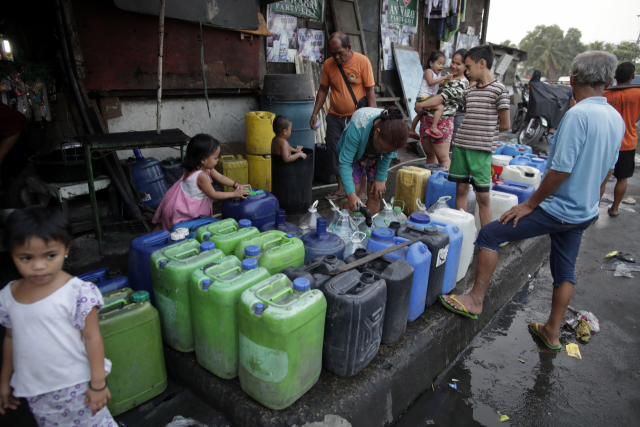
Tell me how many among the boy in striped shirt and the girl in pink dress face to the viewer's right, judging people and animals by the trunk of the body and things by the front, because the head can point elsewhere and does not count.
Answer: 1

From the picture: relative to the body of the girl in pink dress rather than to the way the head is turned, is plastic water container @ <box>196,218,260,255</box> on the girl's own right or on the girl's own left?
on the girl's own right

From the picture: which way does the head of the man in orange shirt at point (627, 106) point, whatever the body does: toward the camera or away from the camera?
away from the camera

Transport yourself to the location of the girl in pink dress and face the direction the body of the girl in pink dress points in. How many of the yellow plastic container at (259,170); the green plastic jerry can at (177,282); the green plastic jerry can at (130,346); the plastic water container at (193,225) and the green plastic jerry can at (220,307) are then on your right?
4

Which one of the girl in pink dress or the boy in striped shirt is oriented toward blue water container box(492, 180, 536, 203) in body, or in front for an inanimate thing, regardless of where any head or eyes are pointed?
the girl in pink dress

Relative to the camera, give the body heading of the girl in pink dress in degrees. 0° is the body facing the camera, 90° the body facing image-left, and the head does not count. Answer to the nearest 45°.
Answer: approximately 270°

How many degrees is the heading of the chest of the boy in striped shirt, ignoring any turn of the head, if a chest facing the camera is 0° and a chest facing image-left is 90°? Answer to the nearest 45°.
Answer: approximately 45°

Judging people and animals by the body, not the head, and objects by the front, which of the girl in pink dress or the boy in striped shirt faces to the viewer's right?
the girl in pink dress

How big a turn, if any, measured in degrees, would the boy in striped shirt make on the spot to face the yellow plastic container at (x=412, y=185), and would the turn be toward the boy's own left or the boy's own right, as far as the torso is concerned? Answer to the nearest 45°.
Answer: approximately 90° to the boy's own right

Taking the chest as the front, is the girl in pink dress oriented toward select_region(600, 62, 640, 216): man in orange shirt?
yes

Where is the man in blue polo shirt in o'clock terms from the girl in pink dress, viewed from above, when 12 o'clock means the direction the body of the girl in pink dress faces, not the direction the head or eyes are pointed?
The man in blue polo shirt is roughly at 1 o'clock from the girl in pink dress.

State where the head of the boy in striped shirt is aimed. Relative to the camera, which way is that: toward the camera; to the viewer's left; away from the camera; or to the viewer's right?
to the viewer's left

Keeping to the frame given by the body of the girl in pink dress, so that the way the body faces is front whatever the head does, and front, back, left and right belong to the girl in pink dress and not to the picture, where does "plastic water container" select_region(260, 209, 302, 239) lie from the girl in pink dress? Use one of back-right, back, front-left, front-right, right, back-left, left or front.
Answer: front-right

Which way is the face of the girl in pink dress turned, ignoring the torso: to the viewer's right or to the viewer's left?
to the viewer's right

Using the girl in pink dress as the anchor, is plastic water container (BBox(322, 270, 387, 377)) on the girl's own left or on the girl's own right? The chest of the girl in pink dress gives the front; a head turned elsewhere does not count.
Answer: on the girl's own right
